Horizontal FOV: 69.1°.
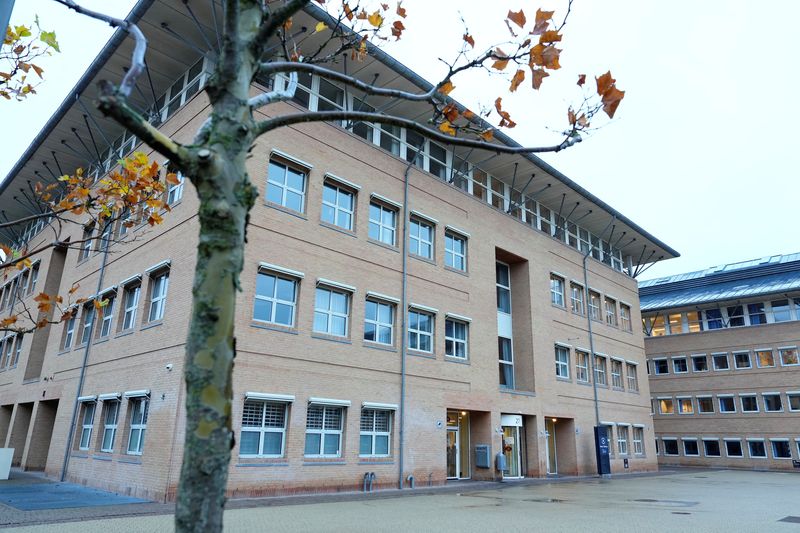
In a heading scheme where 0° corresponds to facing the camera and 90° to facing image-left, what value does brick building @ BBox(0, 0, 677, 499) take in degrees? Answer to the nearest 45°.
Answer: approximately 315°

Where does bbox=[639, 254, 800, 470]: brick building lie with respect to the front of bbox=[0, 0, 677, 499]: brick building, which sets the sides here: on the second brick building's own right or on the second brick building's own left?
on the second brick building's own left
